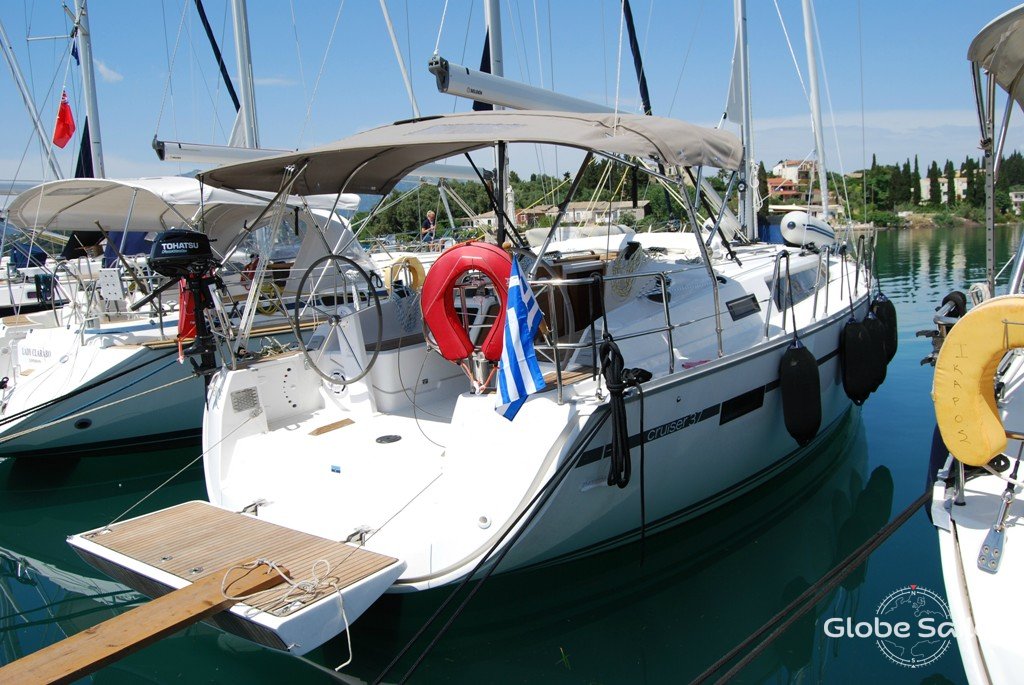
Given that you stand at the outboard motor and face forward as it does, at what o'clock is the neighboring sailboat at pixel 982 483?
The neighboring sailboat is roughly at 2 o'clock from the outboard motor.

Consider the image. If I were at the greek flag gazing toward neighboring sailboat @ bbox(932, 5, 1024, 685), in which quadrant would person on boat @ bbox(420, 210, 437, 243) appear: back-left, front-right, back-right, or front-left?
back-left

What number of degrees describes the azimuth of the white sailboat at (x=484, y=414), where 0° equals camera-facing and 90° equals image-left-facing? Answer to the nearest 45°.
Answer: approximately 225°

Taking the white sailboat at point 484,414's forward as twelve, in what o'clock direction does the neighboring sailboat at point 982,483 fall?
The neighboring sailboat is roughly at 3 o'clock from the white sailboat.

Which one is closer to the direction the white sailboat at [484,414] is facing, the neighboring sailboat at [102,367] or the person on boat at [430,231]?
the person on boat

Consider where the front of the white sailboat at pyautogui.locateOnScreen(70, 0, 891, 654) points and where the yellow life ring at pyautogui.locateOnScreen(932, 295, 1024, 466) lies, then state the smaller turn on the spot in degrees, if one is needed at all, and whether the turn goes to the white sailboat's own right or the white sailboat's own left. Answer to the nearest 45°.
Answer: approximately 90° to the white sailboat's own right

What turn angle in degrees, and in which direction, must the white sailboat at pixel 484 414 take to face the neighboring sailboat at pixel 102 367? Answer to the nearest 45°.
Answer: approximately 90° to its left

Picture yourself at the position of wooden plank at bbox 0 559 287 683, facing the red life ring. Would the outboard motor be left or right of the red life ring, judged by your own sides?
left
